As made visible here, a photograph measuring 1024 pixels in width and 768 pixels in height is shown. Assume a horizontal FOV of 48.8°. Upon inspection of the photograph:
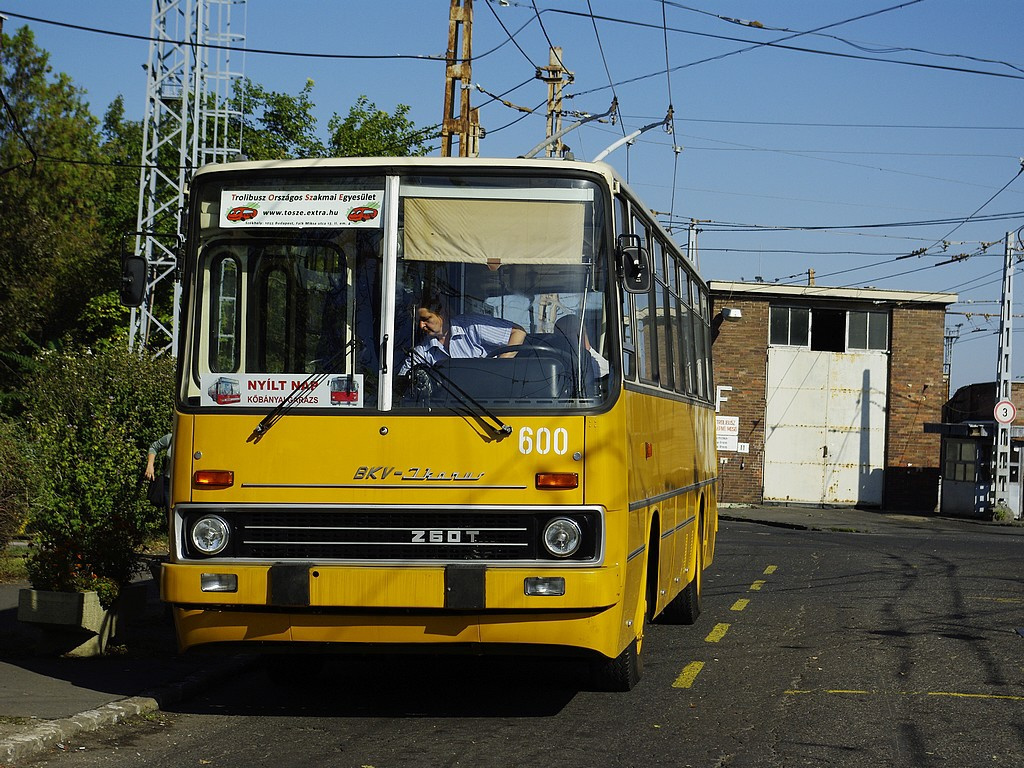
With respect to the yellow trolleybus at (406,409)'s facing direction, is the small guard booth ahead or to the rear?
to the rear

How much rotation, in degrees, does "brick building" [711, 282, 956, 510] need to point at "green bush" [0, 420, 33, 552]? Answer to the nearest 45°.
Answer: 0° — it already faces it

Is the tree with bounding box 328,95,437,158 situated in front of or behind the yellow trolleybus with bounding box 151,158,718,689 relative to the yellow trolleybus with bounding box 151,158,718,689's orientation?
behind

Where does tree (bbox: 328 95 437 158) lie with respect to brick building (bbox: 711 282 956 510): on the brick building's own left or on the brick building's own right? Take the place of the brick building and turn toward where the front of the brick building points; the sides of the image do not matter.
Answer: on the brick building's own right

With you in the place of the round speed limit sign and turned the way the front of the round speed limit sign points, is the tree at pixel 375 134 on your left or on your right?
on your right

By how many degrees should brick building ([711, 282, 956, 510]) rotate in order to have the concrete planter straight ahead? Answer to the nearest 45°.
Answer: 0° — it already faces it
